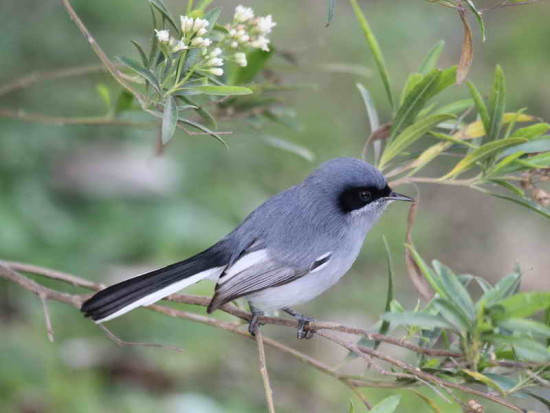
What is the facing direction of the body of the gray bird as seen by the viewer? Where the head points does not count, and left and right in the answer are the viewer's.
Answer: facing to the right of the viewer

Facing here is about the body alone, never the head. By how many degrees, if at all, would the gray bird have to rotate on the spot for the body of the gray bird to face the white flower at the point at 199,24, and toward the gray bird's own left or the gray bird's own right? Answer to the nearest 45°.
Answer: approximately 135° to the gray bird's own right
